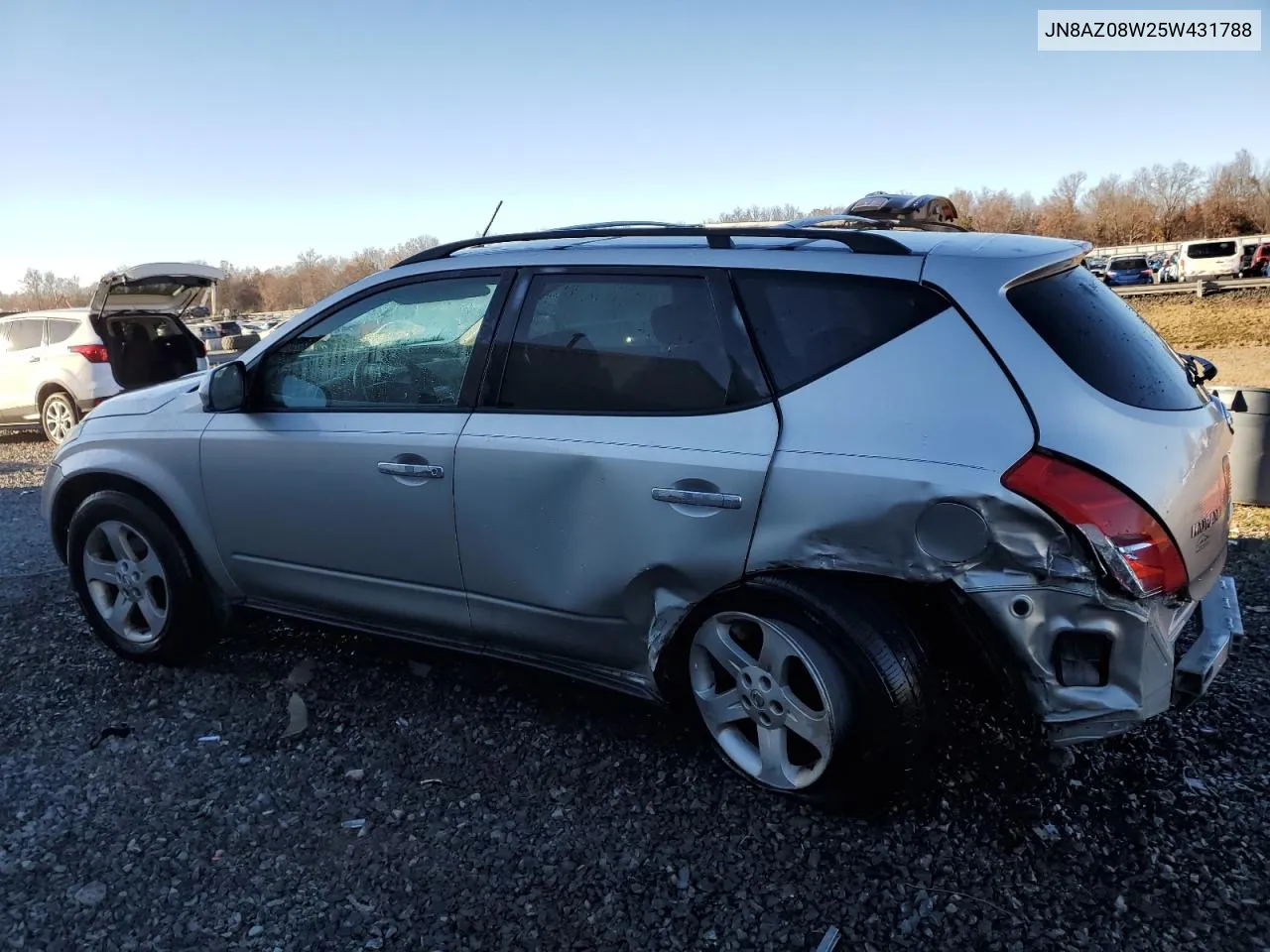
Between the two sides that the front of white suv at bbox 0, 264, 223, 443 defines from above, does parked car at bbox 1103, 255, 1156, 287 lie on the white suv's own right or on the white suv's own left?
on the white suv's own right

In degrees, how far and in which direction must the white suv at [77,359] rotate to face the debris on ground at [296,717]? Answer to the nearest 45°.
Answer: approximately 135° to its left

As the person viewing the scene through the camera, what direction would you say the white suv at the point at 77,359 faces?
facing away from the viewer and to the left of the viewer
